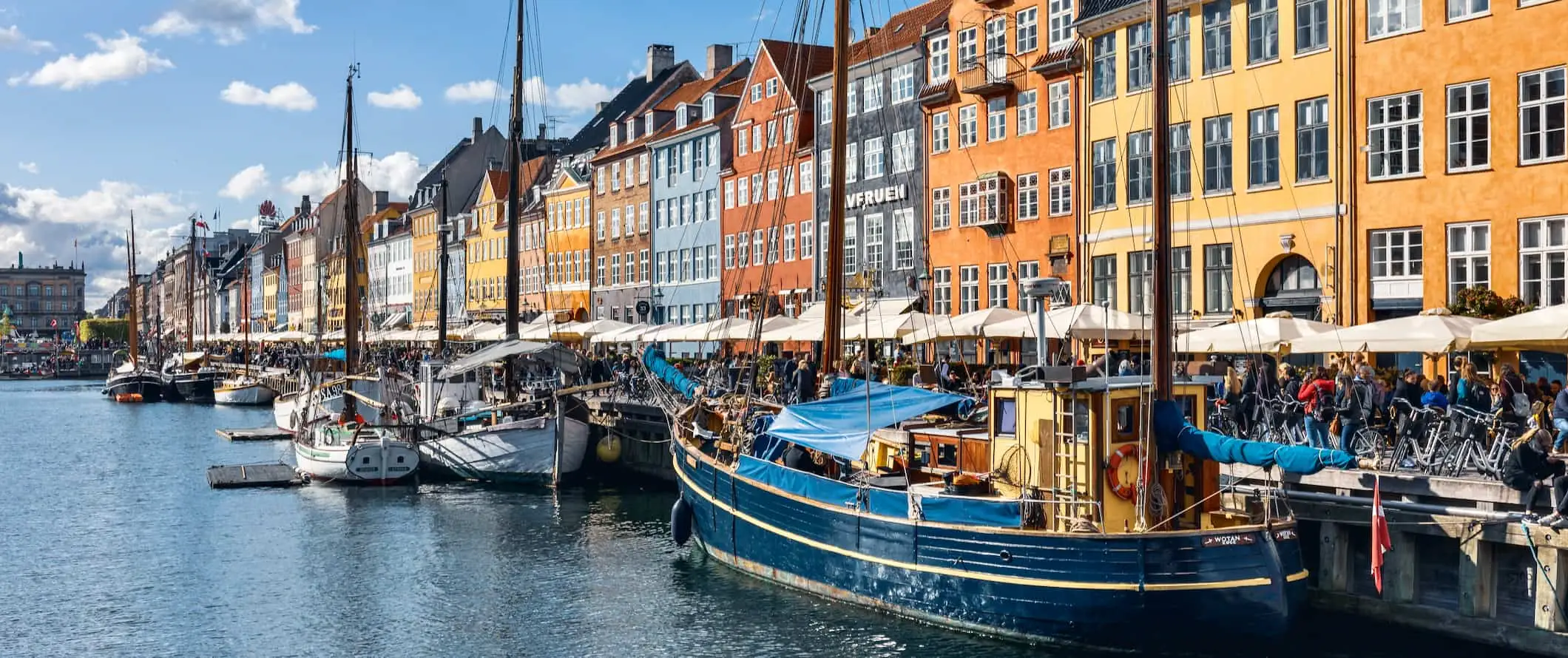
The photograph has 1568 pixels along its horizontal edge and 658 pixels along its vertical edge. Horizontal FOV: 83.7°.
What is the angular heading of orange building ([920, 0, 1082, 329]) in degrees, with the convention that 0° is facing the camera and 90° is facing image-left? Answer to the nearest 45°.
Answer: approximately 45°

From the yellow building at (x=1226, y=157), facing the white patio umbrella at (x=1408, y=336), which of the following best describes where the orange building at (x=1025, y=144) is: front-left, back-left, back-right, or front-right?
back-right

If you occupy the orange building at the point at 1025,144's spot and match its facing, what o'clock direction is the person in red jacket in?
The person in red jacket is roughly at 10 o'clock from the orange building.

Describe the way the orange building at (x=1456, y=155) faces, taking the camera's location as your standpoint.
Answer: facing the viewer and to the left of the viewer

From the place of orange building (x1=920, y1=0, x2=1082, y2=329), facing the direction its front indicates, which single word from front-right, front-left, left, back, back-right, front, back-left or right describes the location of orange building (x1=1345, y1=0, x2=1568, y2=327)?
left
